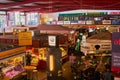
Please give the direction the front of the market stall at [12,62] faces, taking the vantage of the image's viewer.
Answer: facing the viewer and to the right of the viewer

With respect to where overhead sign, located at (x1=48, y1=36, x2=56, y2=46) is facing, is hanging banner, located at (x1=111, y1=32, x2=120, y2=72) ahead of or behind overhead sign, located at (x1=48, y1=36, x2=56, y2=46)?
ahead

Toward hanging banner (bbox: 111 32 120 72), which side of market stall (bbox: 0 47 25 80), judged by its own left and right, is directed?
front

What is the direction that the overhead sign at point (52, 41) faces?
toward the camera

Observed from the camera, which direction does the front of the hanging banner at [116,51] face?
facing the viewer

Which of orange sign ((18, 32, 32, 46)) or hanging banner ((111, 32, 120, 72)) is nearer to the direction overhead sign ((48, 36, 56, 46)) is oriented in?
the hanging banner

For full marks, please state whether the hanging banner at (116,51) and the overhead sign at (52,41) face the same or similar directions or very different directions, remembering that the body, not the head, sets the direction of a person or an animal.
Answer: same or similar directions

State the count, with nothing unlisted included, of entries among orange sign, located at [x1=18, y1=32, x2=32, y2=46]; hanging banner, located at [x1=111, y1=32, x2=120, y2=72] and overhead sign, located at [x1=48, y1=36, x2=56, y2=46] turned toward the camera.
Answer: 3

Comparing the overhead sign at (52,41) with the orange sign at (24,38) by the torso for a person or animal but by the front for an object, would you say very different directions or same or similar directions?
same or similar directions

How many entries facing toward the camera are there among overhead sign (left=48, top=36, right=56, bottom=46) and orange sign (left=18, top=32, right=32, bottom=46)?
2

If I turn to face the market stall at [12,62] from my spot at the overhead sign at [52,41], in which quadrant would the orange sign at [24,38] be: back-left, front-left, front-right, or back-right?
front-right

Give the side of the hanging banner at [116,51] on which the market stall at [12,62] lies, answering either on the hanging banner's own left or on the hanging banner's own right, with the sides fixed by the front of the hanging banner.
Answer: on the hanging banner's own right

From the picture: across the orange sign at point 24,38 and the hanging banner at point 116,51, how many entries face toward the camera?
2
